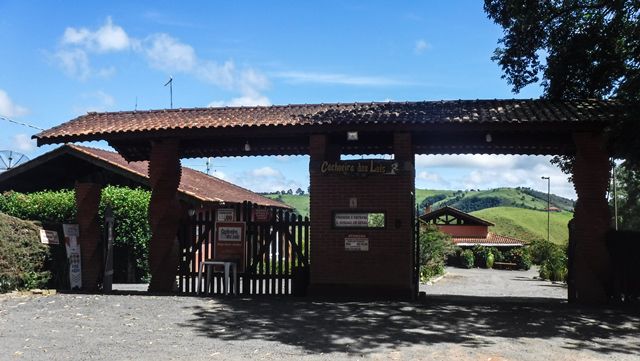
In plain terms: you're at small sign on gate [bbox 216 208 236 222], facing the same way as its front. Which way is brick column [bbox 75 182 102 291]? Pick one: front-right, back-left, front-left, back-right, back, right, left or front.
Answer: right

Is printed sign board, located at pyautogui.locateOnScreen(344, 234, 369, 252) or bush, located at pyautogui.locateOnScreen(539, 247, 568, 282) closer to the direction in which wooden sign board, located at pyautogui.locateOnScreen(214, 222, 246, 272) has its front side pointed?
the printed sign board

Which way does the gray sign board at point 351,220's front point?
toward the camera

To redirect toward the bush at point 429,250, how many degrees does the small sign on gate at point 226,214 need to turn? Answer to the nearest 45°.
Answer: approximately 135° to its left

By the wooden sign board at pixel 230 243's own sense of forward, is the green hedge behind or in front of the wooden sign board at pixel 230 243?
behind

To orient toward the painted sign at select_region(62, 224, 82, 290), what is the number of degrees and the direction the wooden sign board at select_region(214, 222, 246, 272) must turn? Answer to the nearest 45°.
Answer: approximately 90° to its right

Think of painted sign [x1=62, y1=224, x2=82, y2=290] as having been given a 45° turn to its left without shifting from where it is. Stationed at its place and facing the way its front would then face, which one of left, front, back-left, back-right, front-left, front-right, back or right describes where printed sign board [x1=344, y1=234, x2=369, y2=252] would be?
front

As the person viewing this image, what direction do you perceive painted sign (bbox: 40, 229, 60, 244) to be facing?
facing the viewer

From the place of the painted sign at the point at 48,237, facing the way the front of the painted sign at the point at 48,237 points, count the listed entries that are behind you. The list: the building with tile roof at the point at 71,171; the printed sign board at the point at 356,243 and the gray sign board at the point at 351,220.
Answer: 1

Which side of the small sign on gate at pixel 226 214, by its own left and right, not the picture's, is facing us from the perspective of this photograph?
front

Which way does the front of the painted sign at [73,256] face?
toward the camera
